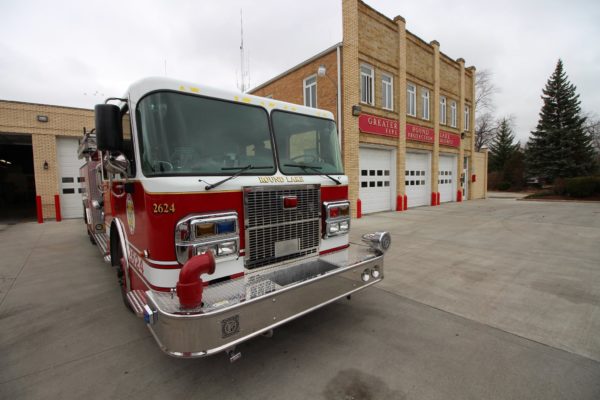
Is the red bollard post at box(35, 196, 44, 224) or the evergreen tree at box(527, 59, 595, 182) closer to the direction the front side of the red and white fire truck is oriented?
the evergreen tree

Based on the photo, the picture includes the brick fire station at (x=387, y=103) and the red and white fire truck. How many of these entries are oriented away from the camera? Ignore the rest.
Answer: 0

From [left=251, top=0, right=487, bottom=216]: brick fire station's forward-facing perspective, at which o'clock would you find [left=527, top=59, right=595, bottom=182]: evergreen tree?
The evergreen tree is roughly at 9 o'clock from the brick fire station.

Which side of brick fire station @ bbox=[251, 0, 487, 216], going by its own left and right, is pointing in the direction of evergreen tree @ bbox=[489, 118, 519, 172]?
left

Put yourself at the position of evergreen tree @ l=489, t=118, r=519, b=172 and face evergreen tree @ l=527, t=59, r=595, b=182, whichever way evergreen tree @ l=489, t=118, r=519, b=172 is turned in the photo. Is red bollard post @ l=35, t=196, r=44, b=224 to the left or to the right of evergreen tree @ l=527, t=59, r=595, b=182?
right

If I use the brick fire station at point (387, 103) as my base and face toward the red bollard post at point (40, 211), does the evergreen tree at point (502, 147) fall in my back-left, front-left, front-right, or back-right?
back-right

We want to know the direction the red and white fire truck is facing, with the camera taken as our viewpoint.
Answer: facing the viewer and to the right of the viewer

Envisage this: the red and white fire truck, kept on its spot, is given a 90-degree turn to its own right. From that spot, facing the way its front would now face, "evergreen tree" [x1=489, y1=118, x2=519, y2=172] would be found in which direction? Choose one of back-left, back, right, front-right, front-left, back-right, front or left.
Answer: back

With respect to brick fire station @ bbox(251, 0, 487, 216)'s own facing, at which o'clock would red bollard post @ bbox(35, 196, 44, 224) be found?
The red bollard post is roughly at 4 o'clock from the brick fire station.

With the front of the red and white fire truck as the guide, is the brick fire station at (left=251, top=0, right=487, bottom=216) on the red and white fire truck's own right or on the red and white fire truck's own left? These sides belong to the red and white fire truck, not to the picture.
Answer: on the red and white fire truck's own left

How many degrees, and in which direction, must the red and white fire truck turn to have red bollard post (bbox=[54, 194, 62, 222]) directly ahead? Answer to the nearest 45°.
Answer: approximately 180°

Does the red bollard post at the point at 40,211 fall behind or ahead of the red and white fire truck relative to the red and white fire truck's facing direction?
behind

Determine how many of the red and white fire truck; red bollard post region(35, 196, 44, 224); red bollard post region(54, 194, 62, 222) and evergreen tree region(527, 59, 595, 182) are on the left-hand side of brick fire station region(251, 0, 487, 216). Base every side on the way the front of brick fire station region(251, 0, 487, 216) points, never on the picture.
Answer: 1
